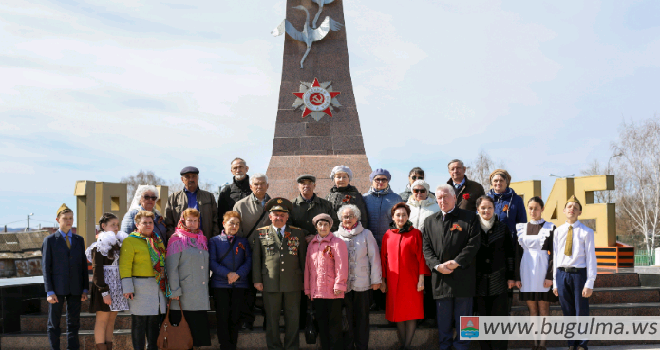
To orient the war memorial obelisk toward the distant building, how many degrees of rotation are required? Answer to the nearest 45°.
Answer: approximately 135° to its right

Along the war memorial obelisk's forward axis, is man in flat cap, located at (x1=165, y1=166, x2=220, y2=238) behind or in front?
in front

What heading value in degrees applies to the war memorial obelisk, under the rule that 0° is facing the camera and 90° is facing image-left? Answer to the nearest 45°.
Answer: approximately 0°

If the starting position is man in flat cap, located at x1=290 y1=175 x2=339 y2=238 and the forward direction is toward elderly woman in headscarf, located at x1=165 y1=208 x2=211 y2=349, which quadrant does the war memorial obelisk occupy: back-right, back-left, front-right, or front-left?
back-right

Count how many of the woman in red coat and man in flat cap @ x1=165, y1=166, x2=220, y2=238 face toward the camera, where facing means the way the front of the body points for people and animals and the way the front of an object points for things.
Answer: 2

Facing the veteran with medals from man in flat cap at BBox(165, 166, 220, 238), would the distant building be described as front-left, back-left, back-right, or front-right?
back-left

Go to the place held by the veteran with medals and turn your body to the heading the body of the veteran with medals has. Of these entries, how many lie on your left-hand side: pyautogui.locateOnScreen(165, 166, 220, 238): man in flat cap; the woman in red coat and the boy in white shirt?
2

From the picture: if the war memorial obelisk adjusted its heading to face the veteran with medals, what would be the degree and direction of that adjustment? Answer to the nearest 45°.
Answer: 0° — it already faces them

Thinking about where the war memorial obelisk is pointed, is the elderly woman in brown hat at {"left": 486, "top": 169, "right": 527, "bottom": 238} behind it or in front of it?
in front

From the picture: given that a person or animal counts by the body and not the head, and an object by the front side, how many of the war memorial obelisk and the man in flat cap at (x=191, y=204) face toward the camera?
2

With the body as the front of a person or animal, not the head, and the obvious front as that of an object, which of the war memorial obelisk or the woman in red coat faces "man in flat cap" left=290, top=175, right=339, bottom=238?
the war memorial obelisk
